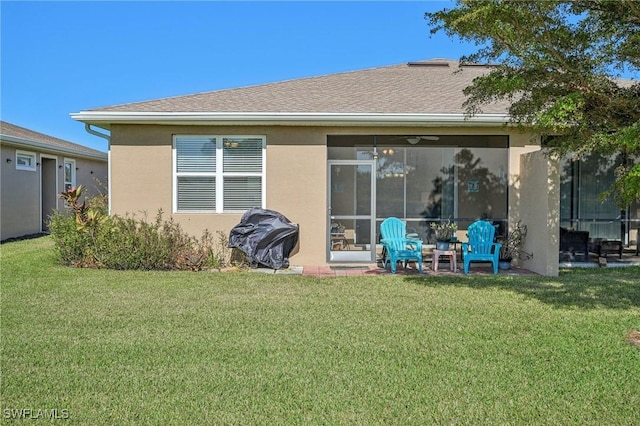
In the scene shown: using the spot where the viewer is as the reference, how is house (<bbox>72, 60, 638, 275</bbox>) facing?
facing away from the viewer

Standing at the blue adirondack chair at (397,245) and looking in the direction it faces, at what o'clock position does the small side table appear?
The small side table is roughly at 10 o'clock from the blue adirondack chair.

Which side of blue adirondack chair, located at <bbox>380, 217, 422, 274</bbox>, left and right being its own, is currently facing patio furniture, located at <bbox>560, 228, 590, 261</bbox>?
left

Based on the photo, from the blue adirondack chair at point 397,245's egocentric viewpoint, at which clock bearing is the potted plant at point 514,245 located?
The potted plant is roughly at 10 o'clock from the blue adirondack chair.

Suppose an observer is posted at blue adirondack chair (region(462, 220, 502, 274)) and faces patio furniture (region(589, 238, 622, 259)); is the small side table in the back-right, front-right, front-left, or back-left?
back-left

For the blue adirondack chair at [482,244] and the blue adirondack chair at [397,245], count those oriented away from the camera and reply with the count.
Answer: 0

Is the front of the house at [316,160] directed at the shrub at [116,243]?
no

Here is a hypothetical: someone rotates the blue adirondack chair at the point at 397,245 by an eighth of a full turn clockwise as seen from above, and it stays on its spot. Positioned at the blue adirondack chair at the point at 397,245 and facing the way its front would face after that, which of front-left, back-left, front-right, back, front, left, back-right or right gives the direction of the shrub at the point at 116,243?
right

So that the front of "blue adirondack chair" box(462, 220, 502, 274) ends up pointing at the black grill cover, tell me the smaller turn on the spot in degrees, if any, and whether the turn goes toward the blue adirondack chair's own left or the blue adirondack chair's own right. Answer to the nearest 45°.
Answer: approximately 90° to the blue adirondack chair's own right

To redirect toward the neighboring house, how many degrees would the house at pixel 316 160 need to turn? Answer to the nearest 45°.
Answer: approximately 45° to its left

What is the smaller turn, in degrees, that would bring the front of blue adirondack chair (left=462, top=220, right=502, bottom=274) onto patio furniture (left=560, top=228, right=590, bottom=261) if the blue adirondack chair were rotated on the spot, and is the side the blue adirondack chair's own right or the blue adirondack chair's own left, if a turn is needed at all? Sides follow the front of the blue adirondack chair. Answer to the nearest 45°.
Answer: approximately 135° to the blue adirondack chair's own left

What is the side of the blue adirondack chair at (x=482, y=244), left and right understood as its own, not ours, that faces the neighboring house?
right

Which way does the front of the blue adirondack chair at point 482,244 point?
toward the camera

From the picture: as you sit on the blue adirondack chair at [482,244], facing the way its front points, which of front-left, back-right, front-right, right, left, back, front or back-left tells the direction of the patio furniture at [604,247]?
back-left
